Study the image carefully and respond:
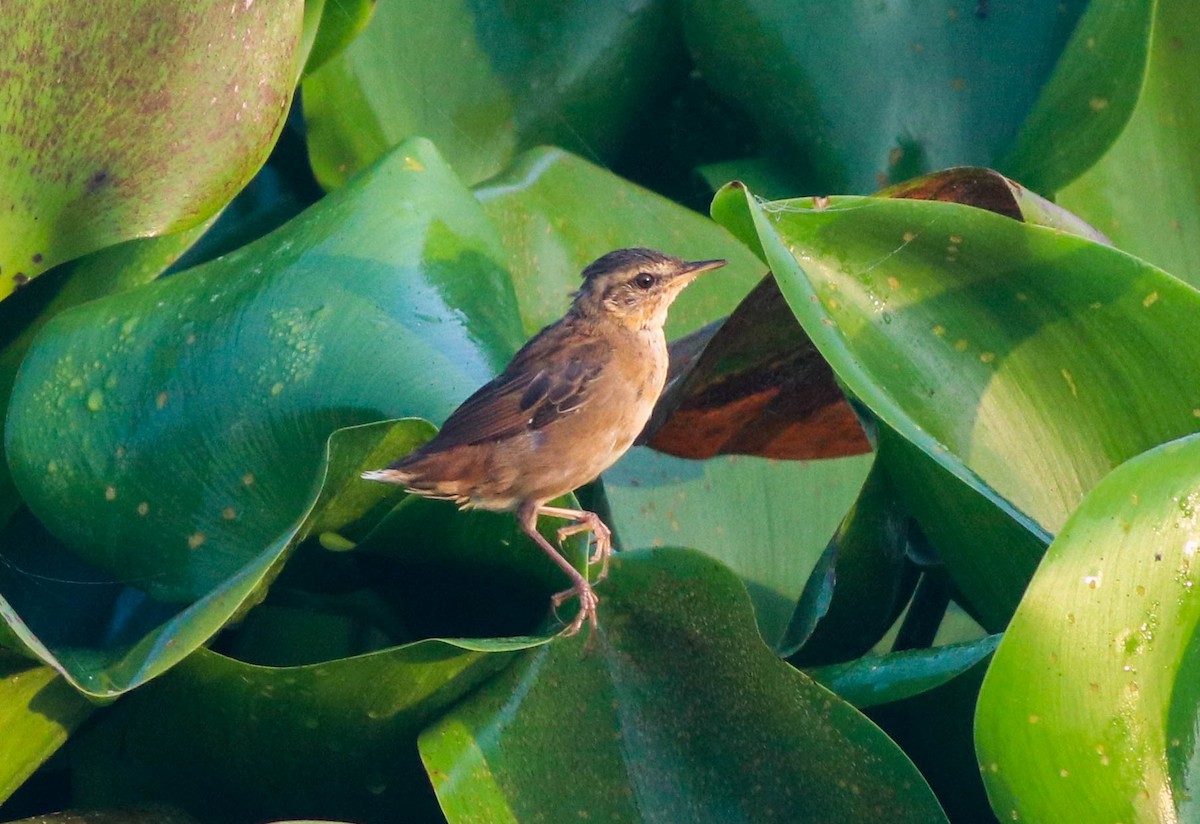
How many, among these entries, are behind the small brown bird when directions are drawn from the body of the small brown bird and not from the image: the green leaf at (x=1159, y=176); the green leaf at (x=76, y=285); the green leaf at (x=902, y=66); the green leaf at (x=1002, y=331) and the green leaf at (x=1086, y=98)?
1

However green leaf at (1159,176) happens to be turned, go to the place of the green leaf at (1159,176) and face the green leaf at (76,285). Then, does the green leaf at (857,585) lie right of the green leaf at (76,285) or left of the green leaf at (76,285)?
left

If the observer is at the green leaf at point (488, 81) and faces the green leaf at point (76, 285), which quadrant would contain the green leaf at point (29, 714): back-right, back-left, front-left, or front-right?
front-left

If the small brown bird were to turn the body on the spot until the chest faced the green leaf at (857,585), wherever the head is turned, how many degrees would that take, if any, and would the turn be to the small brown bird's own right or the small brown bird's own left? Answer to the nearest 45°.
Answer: approximately 45° to the small brown bird's own right

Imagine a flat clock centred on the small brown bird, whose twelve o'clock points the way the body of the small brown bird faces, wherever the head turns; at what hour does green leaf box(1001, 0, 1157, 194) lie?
The green leaf is roughly at 12 o'clock from the small brown bird.

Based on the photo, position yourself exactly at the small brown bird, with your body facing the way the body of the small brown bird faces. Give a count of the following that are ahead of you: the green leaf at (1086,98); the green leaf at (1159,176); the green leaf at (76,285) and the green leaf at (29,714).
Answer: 2

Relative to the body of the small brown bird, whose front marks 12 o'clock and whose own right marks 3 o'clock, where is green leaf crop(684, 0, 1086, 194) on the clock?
The green leaf is roughly at 11 o'clock from the small brown bird.

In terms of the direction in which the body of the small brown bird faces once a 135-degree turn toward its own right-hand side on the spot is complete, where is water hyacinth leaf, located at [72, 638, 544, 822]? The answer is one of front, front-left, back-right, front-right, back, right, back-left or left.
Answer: front

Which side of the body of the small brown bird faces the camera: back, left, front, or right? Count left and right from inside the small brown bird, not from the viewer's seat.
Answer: right

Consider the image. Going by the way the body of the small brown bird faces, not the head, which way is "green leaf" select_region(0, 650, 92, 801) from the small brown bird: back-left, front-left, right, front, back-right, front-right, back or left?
back-right

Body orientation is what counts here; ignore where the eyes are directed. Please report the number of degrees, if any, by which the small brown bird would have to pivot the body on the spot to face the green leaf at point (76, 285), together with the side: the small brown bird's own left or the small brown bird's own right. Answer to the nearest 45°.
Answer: approximately 180°
